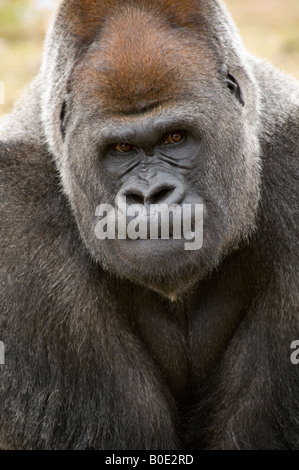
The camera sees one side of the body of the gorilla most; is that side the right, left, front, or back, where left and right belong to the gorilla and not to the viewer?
front
